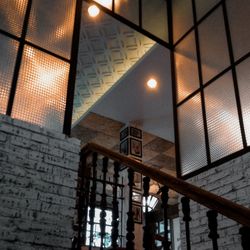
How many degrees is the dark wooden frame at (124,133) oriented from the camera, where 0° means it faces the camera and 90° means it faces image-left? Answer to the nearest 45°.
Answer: approximately 45°

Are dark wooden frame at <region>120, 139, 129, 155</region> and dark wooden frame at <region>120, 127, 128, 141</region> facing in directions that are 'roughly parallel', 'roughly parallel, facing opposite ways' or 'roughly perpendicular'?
roughly parallel

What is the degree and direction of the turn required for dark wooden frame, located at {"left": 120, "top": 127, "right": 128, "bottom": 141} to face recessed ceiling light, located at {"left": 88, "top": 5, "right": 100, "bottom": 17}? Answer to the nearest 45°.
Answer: approximately 45° to its left

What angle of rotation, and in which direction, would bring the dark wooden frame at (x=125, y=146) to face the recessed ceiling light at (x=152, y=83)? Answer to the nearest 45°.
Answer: approximately 45° to its left

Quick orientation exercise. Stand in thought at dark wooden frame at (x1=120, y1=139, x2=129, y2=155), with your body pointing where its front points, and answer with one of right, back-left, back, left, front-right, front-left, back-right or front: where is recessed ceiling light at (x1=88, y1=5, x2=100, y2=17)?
front-left

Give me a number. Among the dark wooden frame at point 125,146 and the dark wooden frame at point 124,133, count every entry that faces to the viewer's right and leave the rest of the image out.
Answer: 0

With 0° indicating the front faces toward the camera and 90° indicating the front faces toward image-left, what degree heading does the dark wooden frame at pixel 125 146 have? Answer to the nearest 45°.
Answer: approximately 45°
